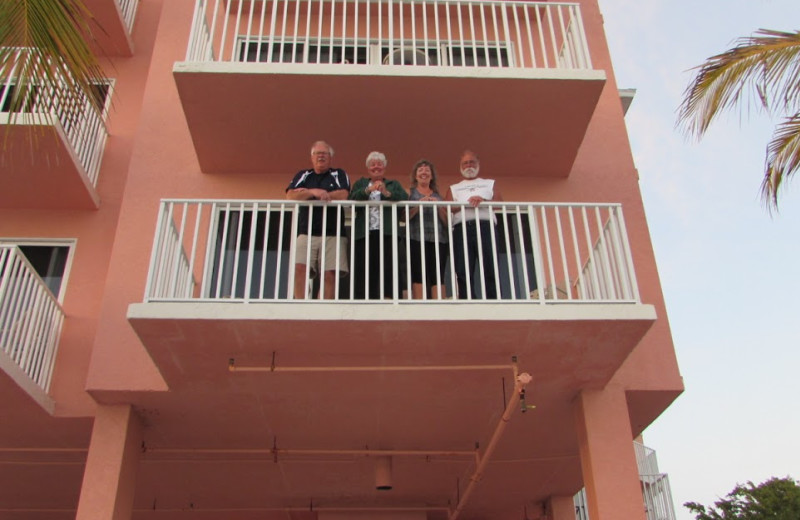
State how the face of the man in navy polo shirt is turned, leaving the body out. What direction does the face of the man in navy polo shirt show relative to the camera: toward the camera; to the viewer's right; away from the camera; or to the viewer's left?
toward the camera

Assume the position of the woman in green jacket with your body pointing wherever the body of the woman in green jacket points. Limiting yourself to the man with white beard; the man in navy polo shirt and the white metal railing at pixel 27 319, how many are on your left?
1

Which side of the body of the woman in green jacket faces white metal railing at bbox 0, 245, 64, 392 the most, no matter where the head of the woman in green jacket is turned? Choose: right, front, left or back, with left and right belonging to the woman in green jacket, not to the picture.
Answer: right

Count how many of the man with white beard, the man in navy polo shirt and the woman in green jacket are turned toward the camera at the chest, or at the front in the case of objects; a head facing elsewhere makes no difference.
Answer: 3

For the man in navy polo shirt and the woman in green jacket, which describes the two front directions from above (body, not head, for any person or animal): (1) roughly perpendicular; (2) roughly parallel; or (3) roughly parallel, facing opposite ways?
roughly parallel

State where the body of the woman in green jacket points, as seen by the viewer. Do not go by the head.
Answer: toward the camera

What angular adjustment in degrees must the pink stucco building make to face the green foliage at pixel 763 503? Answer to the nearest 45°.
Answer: approximately 135° to its left

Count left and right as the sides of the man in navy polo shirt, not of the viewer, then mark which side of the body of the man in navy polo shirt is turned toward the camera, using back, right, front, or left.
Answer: front

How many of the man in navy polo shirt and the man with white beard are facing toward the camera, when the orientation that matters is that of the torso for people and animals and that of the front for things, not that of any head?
2

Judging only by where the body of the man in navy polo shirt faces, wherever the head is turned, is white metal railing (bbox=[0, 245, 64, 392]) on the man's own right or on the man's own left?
on the man's own right

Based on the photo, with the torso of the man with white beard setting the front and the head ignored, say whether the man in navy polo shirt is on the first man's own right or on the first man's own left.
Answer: on the first man's own right

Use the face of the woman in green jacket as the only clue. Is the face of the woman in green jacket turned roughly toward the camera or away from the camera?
toward the camera

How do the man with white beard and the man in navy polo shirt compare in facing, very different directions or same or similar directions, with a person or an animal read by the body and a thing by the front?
same or similar directions

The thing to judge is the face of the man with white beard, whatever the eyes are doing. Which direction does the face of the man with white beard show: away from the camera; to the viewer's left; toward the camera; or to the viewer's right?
toward the camera

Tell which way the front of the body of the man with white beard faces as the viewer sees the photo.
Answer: toward the camera

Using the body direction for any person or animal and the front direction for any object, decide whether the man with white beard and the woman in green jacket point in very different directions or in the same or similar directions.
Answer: same or similar directions
